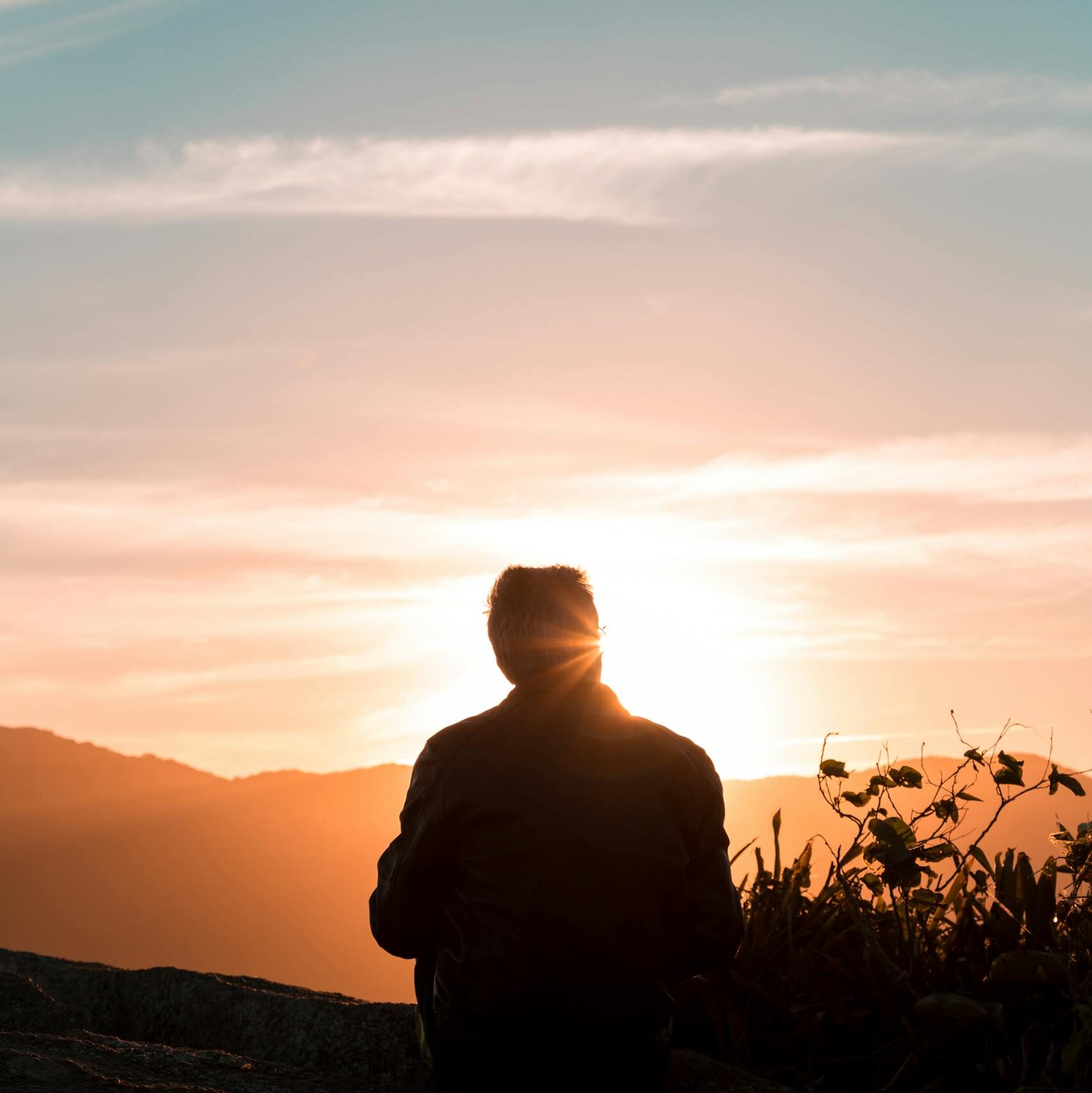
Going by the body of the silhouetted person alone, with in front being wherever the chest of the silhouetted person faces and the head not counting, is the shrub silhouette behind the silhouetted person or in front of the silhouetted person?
in front

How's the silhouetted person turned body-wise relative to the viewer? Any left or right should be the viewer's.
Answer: facing away from the viewer
